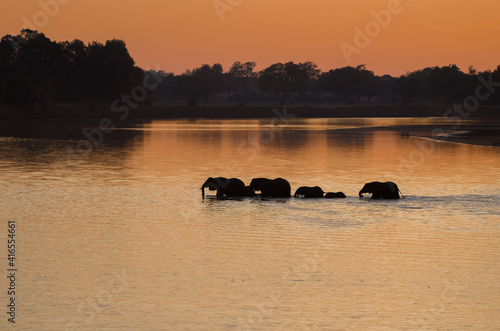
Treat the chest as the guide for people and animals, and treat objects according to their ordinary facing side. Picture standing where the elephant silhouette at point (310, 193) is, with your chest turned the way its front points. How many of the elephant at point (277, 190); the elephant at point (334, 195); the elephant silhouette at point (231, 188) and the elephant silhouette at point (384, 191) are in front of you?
2

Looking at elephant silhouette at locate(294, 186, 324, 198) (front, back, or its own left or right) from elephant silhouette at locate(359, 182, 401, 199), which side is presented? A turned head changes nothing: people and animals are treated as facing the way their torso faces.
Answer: back

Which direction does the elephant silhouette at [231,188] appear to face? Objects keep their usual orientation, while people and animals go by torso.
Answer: to the viewer's left

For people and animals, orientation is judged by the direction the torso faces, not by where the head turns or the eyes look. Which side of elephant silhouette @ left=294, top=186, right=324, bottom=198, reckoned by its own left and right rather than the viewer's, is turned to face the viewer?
left

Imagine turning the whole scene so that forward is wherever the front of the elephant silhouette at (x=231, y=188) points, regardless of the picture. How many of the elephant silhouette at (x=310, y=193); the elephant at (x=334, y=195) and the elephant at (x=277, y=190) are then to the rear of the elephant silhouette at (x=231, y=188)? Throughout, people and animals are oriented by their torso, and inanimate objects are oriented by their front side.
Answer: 3

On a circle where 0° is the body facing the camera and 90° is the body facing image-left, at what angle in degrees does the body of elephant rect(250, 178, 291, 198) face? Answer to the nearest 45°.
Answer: approximately 90°

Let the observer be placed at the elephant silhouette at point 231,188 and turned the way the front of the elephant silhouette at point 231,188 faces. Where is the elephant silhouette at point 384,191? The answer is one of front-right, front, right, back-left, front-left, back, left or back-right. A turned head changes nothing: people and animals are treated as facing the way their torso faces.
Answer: back

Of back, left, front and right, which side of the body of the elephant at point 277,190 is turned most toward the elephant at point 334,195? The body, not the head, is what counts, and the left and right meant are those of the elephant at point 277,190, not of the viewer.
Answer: back

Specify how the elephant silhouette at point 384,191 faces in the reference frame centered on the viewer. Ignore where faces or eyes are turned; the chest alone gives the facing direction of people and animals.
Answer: facing to the left of the viewer
